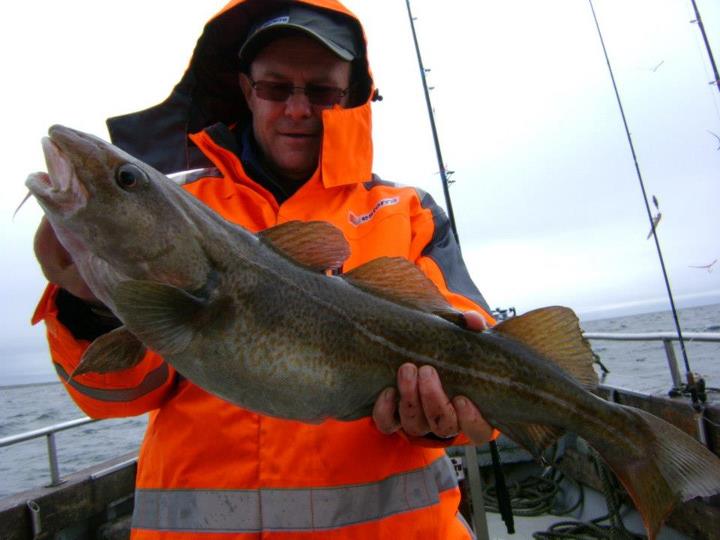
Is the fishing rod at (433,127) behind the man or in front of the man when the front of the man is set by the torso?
behind

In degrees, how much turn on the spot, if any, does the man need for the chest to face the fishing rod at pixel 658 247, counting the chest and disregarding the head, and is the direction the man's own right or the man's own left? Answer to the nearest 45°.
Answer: approximately 135° to the man's own left

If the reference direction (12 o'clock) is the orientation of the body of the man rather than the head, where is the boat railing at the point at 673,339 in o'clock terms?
The boat railing is roughly at 8 o'clock from the man.

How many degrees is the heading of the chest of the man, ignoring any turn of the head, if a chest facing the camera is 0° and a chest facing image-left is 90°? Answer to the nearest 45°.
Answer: approximately 0°

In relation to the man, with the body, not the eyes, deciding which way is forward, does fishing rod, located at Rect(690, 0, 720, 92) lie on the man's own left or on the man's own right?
on the man's own left
